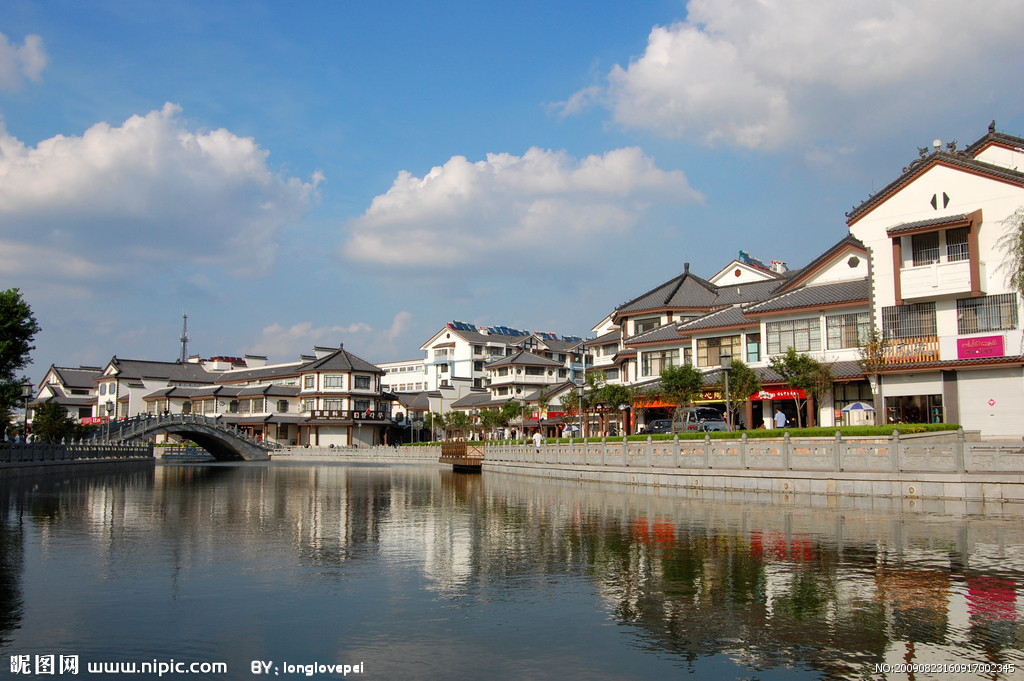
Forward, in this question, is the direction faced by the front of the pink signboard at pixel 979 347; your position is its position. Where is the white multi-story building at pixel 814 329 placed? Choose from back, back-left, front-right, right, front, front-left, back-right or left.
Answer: back-right

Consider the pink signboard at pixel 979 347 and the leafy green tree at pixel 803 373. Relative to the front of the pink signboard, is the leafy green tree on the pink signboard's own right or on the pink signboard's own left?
on the pink signboard's own right

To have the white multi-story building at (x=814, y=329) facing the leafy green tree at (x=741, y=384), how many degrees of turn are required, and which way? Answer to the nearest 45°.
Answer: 0° — it already faces it

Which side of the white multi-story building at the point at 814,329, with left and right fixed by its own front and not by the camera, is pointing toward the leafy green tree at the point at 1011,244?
left

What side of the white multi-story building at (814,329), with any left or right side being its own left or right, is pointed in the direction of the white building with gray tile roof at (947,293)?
left

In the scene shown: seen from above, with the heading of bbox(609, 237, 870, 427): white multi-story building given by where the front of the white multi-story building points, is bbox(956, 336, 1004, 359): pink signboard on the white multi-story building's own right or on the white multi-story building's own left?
on the white multi-story building's own left

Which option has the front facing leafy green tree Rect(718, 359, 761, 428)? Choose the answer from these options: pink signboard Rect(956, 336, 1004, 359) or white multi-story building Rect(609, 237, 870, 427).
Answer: the white multi-story building

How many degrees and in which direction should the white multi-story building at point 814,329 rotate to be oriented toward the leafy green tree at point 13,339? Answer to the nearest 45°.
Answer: approximately 45° to its right

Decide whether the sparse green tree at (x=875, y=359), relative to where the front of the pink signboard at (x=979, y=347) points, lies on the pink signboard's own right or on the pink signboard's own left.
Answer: on the pink signboard's own right
